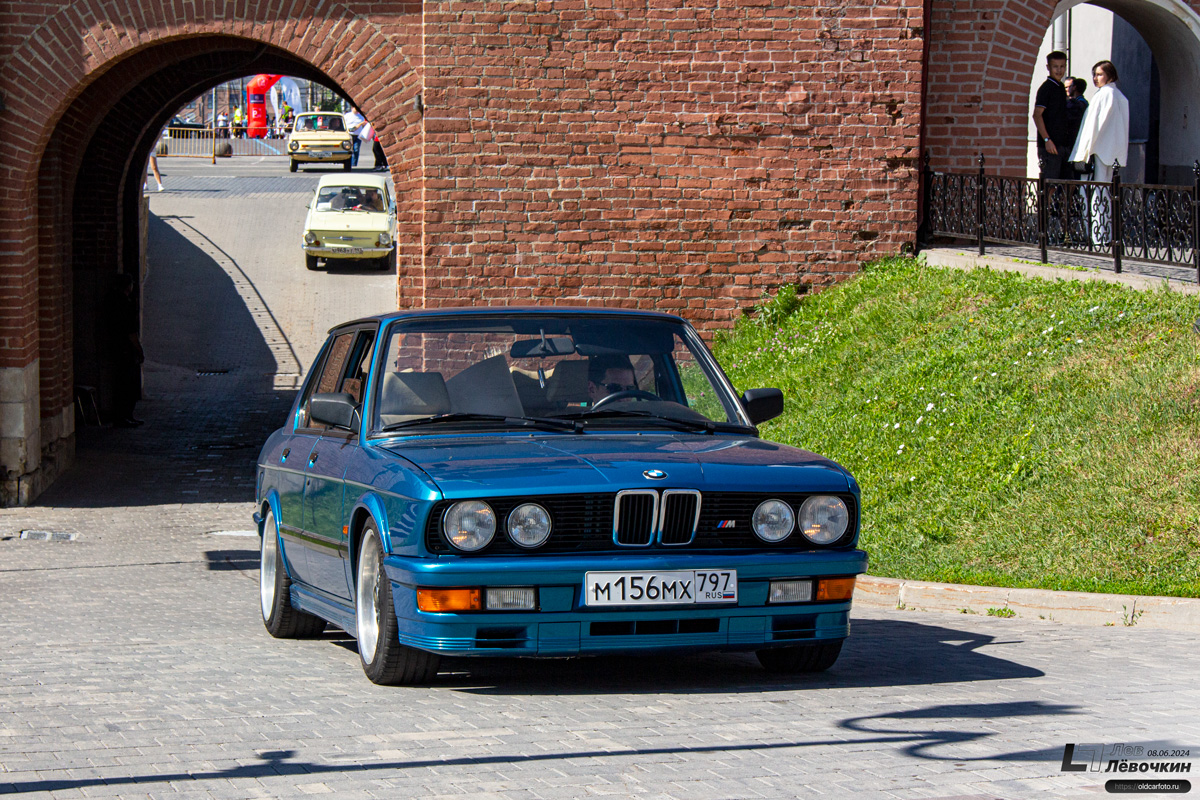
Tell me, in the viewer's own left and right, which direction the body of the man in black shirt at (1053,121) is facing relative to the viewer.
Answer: facing the viewer and to the right of the viewer

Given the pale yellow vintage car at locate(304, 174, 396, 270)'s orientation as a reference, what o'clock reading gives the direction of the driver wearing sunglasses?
The driver wearing sunglasses is roughly at 12 o'clock from the pale yellow vintage car.

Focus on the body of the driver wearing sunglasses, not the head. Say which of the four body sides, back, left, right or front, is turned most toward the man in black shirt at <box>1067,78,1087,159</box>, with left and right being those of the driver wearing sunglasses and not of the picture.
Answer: back

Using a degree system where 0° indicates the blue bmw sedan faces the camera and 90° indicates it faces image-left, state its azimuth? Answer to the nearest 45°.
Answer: approximately 315°

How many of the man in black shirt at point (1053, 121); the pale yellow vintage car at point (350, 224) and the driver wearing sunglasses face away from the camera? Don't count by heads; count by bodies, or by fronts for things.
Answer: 0

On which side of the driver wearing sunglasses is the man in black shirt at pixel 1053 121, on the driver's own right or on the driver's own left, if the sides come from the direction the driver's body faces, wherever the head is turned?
on the driver's own left

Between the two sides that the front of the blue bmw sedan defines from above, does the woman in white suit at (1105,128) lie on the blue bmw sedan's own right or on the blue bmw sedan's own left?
on the blue bmw sedan's own left

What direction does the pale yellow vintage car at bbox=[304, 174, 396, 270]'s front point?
toward the camera

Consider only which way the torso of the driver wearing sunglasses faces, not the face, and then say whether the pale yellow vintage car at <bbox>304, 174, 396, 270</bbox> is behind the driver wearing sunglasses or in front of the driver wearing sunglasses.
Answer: behind
